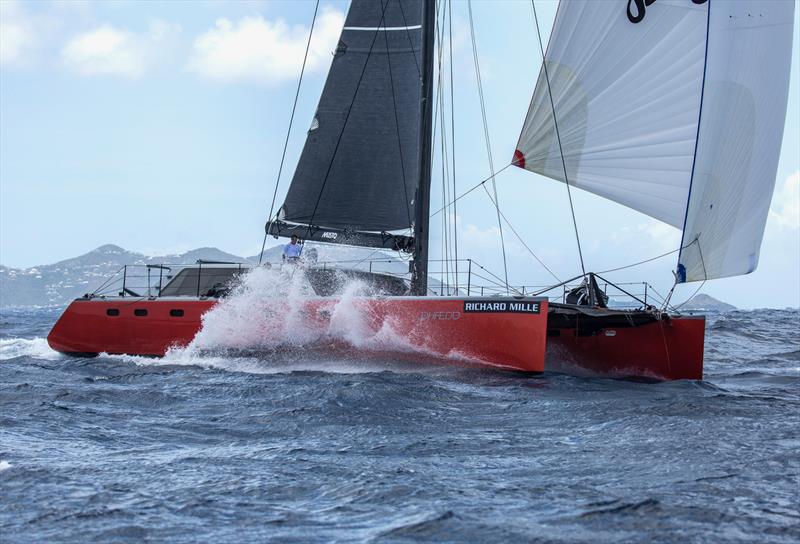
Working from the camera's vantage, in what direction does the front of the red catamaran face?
facing the viewer and to the right of the viewer
